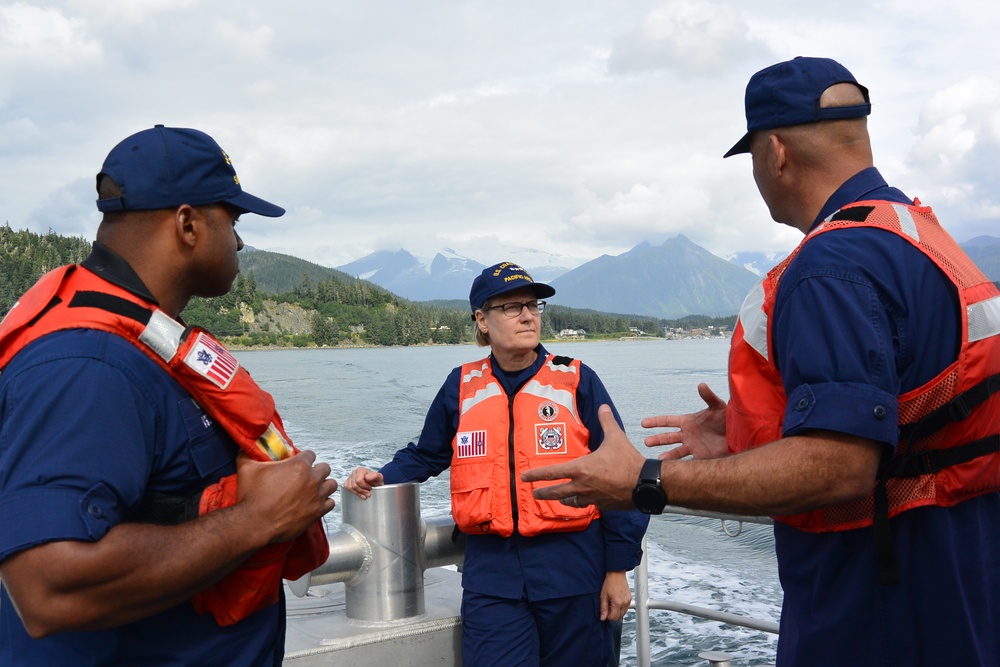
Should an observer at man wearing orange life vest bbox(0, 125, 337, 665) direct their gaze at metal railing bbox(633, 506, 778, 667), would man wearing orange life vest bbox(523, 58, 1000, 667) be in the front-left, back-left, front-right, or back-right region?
front-right

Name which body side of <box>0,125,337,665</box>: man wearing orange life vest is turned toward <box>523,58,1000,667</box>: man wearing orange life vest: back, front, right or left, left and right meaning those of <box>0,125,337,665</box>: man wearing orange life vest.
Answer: front

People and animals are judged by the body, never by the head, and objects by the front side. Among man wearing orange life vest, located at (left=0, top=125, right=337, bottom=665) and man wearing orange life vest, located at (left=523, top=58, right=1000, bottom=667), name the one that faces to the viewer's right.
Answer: man wearing orange life vest, located at (left=0, top=125, right=337, bottom=665)

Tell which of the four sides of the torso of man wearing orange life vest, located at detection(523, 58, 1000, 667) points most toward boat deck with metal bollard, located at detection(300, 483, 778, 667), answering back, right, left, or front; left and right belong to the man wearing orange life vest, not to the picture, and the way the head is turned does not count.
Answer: front

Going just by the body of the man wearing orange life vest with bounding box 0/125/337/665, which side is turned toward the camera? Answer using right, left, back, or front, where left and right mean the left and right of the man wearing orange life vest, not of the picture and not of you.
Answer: right

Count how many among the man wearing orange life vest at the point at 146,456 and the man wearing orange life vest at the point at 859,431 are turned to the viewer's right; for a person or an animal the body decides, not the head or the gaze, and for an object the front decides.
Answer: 1

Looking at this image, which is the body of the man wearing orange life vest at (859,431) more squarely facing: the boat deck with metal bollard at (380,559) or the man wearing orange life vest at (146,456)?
the boat deck with metal bollard

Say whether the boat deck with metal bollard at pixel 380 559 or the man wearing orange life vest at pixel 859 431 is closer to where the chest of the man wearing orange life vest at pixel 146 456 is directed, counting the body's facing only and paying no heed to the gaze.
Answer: the man wearing orange life vest

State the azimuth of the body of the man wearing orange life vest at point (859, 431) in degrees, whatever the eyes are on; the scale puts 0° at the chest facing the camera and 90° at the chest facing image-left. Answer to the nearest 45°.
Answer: approximately 135°
